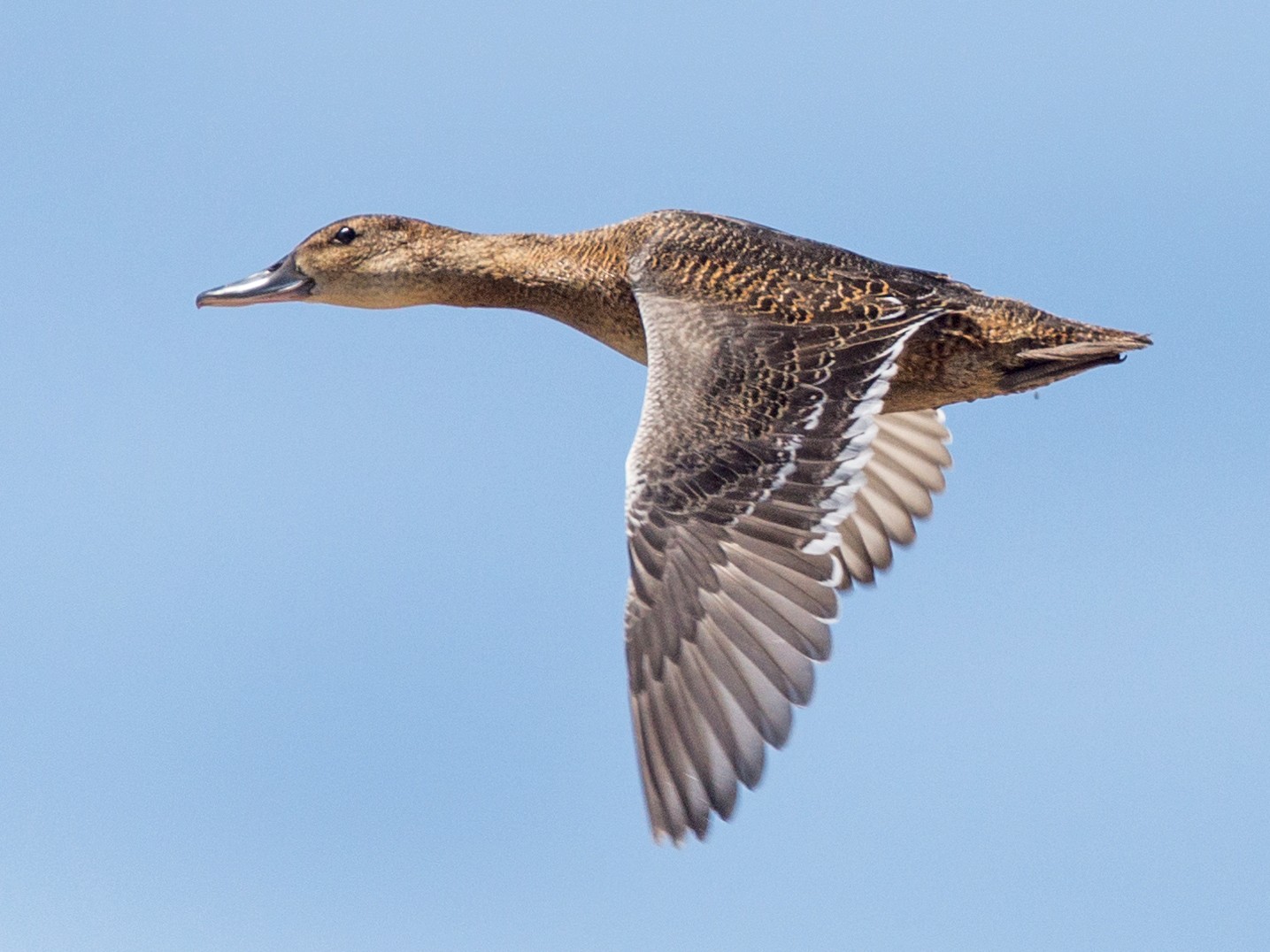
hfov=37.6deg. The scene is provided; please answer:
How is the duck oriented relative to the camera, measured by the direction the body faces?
to the viewer's left
